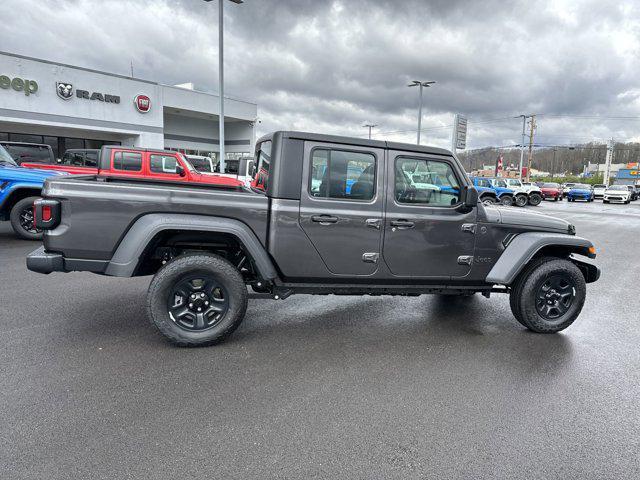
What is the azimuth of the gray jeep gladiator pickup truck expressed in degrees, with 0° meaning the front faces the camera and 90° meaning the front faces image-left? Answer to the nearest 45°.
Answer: approximately 270°

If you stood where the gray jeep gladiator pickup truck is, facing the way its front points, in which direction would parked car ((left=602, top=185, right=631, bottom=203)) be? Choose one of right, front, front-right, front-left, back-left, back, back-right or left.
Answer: front-left

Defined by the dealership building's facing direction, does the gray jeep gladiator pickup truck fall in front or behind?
in front

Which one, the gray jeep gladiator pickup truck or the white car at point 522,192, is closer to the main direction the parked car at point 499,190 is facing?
the gray jeep gladiator pickup truck

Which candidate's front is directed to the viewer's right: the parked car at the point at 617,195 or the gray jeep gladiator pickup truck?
the gray jeep gladiator pickup truck

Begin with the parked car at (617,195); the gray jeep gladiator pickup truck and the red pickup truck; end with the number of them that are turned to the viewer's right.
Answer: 2

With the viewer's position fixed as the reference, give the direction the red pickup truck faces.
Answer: facing to the right of the viewer

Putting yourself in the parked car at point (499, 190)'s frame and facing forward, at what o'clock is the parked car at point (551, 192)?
the parked car at point (551, 192) is roughly at 8 o'clock from the parked car at point (499, 190).

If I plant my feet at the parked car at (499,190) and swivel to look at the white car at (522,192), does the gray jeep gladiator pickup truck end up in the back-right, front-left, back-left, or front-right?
back-right

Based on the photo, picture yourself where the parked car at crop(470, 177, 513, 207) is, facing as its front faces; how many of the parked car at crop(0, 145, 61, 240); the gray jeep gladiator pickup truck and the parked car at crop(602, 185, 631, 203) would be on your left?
1

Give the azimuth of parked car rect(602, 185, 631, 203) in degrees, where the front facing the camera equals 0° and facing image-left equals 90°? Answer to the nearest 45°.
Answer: approximately 0°

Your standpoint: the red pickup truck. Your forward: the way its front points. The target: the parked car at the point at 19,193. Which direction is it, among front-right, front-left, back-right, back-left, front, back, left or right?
back-right

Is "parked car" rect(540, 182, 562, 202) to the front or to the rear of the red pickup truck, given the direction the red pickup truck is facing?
to the front

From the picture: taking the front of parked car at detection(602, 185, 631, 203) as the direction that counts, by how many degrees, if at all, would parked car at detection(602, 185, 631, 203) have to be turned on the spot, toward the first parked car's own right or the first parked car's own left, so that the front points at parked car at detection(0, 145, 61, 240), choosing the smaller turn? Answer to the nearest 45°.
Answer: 0° — it already faces it
